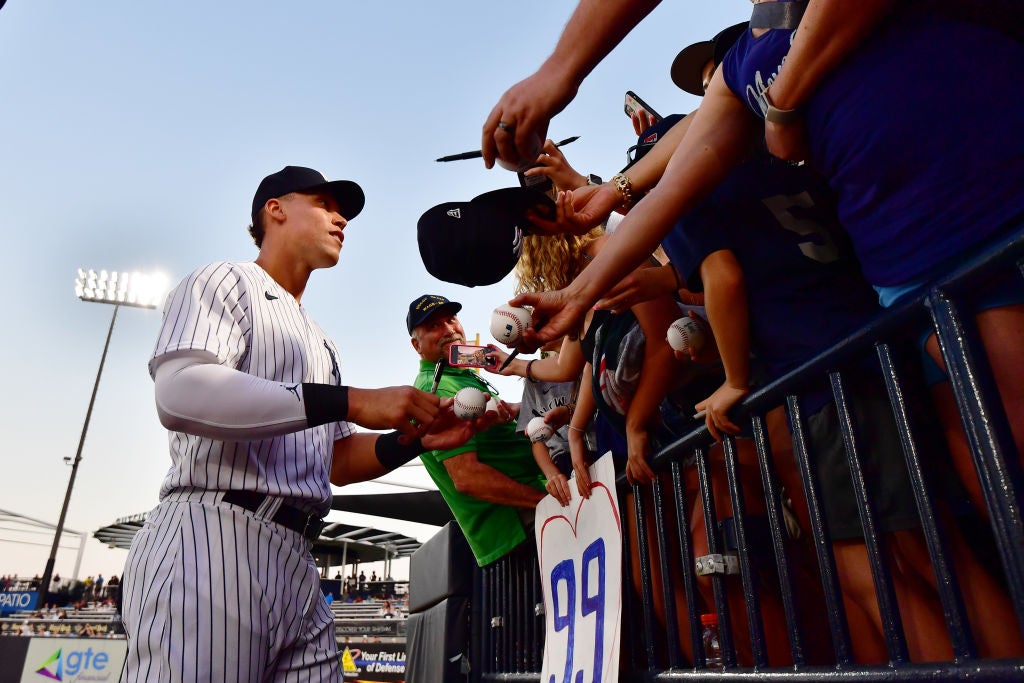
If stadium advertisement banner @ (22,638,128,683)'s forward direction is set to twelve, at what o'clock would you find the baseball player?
The baseball player is roughly at 12 o'clock from the stadium advertisement banner.

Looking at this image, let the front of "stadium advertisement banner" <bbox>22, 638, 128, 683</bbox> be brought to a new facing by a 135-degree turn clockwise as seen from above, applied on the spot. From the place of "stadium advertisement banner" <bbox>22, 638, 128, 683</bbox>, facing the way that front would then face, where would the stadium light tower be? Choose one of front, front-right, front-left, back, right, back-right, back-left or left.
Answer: front-right

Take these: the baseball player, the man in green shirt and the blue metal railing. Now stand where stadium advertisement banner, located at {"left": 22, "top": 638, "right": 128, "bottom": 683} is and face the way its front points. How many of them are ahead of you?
3

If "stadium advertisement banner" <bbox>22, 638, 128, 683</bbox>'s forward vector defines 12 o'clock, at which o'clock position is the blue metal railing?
The blue metal railing is roughly at 12 o'clock from the stadium advertisement banner.

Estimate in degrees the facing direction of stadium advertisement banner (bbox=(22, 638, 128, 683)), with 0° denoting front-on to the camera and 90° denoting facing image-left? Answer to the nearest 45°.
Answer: approximately 0°

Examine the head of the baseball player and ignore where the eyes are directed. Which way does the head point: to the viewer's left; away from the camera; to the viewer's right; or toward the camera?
to the viewer's right

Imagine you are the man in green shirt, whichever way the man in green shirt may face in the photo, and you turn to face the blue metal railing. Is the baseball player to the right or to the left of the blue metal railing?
right
